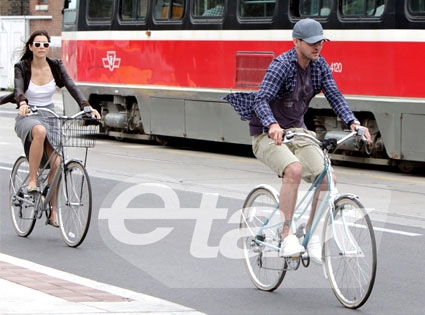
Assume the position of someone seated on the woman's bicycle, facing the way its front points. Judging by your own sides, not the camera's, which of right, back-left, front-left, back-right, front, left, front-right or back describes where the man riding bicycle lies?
front

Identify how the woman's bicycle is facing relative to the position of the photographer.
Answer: facing the viewer and to the right of the viewer

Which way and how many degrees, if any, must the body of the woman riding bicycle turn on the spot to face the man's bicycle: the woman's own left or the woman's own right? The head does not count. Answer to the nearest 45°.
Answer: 0° — they already face it

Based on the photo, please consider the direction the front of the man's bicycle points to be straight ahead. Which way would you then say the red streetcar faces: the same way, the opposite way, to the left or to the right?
the opposite way

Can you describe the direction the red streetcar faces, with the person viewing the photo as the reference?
facing away from the viewer and to the left of the viewer

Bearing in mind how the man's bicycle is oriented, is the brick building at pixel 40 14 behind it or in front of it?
behind

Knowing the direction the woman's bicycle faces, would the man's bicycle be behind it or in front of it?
in front

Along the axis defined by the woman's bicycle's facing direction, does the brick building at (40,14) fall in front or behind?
behind

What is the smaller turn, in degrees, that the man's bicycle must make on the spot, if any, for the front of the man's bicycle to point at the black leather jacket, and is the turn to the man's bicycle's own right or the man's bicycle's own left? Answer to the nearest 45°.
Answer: approximately 180°

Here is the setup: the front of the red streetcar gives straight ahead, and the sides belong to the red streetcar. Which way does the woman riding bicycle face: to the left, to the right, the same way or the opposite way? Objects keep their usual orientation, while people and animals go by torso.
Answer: the opposite way

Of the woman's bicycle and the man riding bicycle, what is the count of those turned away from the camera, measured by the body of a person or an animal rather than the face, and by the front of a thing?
0
